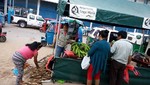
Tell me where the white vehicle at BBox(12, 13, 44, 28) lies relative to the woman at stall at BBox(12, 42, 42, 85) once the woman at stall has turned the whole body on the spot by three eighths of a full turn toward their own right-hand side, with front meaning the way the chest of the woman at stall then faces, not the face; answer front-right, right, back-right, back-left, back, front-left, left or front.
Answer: back-right

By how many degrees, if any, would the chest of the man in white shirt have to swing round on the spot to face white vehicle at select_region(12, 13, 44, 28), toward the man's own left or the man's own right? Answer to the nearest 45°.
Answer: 0° — they already face it

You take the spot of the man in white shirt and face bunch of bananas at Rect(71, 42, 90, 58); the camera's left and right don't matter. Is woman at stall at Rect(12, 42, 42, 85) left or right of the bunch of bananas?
left

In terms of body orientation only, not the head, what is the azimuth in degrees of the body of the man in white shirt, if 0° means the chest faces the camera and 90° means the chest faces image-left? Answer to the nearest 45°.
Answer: approximately 135°
